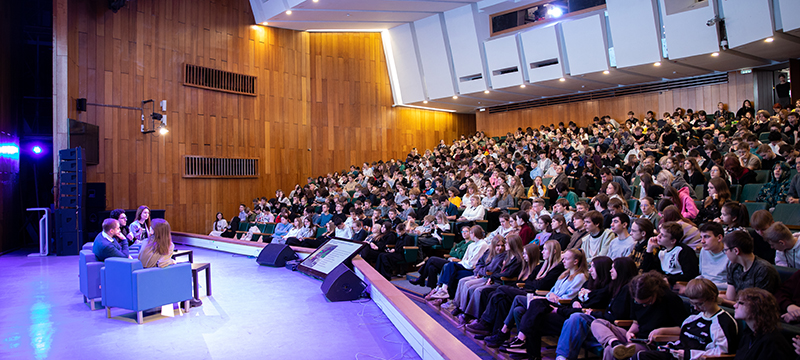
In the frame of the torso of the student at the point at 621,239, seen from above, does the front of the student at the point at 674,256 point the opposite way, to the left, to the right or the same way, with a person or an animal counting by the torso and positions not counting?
the same way

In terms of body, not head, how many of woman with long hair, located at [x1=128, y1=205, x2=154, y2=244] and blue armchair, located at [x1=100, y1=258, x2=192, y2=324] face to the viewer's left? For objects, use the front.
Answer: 0

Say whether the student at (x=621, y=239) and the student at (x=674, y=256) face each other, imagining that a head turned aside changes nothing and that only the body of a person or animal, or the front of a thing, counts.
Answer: no

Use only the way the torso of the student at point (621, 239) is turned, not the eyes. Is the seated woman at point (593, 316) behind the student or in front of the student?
in front

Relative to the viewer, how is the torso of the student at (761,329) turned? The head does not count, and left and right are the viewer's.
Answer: facing to the left of the viewer

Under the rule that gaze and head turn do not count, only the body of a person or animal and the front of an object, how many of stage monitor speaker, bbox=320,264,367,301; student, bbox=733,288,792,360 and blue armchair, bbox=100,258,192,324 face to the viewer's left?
2

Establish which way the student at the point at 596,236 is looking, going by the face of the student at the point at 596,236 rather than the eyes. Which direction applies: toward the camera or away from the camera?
toward the camera

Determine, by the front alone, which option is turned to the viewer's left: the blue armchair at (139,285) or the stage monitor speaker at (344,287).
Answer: the stage monitor speaker

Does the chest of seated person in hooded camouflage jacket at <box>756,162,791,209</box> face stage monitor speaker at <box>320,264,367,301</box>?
yes

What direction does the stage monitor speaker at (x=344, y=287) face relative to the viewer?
to the viewer's left

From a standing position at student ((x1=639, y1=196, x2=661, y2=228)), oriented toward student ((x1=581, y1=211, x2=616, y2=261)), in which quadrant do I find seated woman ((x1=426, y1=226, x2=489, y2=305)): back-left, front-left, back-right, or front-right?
front-right

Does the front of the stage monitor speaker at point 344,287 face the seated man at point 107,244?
yes
